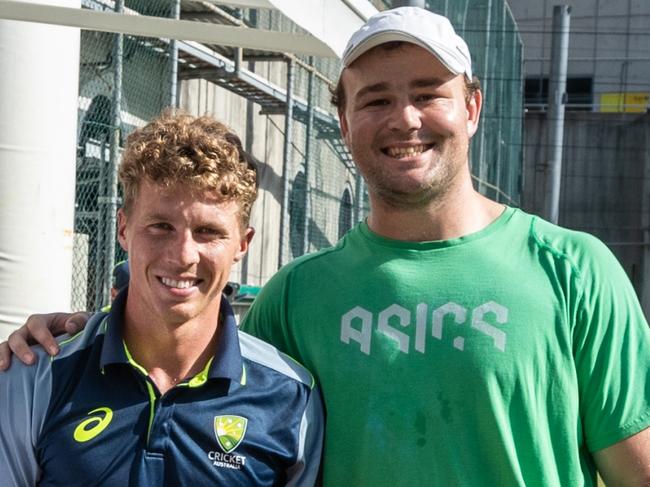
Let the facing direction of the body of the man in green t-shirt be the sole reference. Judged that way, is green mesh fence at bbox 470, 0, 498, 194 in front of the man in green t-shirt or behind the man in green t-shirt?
behind

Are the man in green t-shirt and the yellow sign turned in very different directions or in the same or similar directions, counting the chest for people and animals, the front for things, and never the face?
same or similar directions

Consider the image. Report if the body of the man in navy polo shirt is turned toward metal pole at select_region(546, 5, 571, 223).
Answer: no

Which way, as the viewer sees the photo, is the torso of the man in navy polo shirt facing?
toward the camera

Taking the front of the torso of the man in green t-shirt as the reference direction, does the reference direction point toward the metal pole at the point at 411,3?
no

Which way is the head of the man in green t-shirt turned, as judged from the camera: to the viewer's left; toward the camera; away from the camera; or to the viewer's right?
toward the camera

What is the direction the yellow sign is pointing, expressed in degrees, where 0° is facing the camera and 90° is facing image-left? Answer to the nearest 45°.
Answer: approximately 0°

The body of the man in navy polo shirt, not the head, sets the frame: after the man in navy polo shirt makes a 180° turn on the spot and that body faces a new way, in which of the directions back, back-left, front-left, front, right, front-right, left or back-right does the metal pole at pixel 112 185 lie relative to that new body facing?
front

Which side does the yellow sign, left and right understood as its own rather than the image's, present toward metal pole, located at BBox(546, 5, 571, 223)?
front

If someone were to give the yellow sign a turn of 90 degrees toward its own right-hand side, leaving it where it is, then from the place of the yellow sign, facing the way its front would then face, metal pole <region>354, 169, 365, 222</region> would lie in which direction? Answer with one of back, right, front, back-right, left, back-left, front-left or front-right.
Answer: left

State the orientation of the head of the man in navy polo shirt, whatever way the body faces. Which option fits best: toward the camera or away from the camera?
toward the camera

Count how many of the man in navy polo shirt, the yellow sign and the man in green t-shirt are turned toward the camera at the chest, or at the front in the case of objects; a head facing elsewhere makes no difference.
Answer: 3

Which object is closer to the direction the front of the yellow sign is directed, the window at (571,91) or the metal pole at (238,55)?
the metal pole

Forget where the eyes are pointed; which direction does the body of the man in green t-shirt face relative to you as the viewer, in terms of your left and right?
facing the viewer
